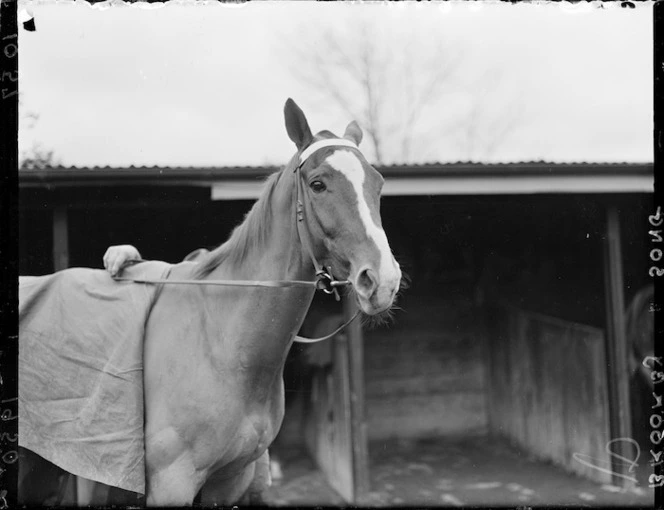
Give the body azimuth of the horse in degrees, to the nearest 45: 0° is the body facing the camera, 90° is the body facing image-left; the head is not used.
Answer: approximately 315°

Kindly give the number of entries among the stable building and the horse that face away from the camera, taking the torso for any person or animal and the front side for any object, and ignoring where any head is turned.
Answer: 0

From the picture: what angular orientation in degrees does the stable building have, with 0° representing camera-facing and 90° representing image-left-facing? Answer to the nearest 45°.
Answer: approximately 0°

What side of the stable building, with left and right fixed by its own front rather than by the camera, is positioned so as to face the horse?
front

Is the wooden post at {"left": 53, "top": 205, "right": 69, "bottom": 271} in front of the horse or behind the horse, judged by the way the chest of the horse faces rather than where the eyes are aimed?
behind

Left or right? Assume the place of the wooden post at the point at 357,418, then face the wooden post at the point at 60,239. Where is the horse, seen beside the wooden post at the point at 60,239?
left

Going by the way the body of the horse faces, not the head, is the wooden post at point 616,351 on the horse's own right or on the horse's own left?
on the horse's own left
